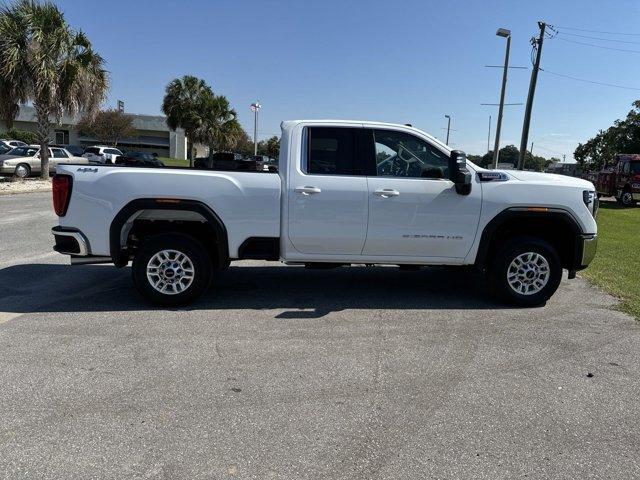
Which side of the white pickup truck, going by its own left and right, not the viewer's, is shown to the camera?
right

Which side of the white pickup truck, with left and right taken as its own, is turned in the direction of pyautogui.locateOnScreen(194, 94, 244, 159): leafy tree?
left

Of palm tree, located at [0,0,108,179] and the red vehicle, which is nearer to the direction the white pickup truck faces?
the red vehicle

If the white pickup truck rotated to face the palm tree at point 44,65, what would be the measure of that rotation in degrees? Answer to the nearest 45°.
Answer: approximately 135° to its left

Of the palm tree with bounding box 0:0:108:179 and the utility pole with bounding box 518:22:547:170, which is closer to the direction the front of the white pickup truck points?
the utility pole
